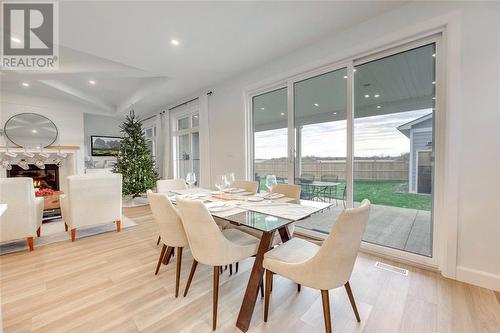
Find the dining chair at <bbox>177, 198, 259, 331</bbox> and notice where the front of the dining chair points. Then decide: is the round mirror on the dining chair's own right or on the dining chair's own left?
on the dining chair's own left

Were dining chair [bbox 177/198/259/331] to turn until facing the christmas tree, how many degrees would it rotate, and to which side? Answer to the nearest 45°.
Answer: approximately 90° to its left

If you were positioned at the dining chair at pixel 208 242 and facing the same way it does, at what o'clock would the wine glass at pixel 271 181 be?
The wine glass is roughly at 12 o'clock from the dining chair.

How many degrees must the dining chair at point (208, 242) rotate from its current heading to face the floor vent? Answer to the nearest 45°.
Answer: approximately 45° to its right

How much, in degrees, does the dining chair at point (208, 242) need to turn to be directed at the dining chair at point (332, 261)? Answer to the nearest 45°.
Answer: approximately 90° to its right

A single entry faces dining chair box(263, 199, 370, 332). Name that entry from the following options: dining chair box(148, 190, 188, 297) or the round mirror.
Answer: the round mirror

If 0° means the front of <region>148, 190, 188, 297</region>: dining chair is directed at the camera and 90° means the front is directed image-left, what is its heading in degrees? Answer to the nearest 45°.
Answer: approximately 225°

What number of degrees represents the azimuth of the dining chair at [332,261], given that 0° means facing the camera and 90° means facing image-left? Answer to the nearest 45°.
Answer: approximately 135°

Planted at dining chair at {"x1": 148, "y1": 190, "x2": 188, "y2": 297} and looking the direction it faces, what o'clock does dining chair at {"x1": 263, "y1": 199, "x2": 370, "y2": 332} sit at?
dining chair at {"x1": 263, "y1": 199, "x2": 370, "y2": 332} is roughly at 3 o'clock from dining chair at {"x1": 148, "y1": 190, "x2": 188, "y2": 297}.
